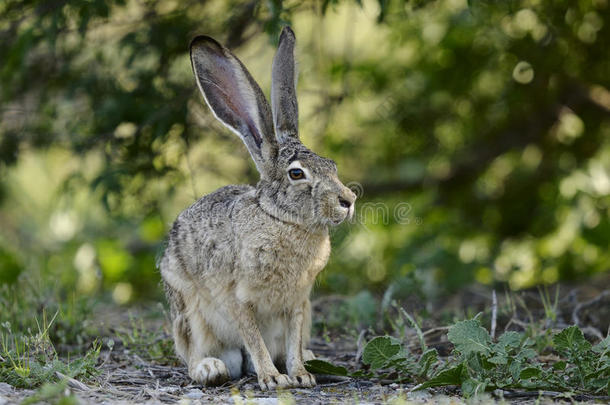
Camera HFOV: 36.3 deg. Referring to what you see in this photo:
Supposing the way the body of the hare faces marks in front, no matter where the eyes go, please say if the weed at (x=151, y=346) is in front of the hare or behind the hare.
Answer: behind

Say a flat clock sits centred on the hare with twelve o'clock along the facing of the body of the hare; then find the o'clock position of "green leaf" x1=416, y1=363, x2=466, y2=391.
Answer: The green leaf is roughly at 12 o'clock from the hare.

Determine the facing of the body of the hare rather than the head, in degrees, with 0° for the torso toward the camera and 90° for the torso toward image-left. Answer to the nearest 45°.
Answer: approximately 315°

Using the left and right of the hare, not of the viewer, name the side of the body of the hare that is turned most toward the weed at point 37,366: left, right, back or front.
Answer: right

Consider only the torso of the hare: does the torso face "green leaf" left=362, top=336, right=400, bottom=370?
no
